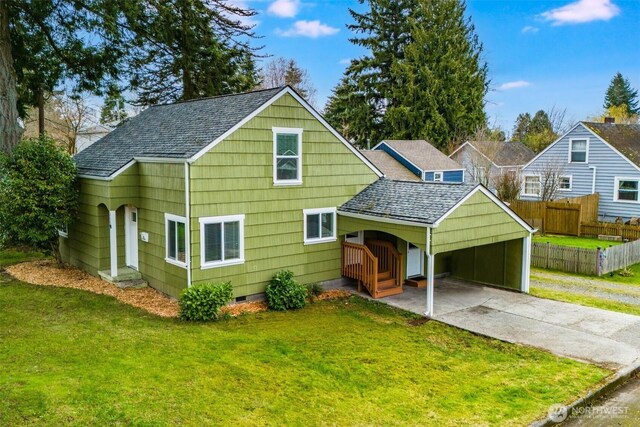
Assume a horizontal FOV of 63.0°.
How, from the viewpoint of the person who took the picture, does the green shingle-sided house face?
facing the viewer and to the left of the viewer

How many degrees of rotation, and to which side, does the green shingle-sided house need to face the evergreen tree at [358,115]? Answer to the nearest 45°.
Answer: approximately 135° to its right

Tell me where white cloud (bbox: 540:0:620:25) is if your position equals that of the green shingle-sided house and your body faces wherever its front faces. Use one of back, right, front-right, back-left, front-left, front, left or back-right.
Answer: back

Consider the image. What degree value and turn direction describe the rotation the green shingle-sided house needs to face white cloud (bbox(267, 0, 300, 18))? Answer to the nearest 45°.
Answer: approximately 135° to its right

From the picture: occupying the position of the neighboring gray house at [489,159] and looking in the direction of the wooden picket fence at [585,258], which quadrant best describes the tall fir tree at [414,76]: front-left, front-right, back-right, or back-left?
back-right

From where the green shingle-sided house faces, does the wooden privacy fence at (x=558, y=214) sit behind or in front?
behind

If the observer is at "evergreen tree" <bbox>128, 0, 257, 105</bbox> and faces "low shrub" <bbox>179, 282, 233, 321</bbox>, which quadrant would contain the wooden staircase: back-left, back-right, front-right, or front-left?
front-left

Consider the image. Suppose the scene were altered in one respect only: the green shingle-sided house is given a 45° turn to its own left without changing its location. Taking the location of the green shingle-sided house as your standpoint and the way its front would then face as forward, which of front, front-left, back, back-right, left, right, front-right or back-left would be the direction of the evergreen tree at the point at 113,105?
back-right

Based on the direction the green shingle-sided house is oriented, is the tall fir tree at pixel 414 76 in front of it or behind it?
behind

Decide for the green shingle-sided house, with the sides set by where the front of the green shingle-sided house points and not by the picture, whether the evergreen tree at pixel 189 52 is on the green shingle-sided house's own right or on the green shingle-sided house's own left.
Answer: on the green shingle-sided house's own right

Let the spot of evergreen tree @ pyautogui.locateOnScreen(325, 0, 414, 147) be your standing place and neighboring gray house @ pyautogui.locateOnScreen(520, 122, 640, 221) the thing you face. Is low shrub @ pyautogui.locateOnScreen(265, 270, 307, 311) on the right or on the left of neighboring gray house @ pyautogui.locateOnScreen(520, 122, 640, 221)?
right

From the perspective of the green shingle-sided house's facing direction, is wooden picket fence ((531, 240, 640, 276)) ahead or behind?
behind

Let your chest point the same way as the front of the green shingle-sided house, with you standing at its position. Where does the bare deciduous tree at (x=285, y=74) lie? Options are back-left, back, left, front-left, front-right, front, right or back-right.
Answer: back-right

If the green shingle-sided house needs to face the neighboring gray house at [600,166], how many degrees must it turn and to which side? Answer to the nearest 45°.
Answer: approximately 180°

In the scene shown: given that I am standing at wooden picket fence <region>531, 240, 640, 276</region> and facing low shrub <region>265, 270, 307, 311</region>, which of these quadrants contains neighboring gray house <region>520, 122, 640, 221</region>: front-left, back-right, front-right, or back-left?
back-right

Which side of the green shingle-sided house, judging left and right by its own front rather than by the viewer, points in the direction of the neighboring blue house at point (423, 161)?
back
